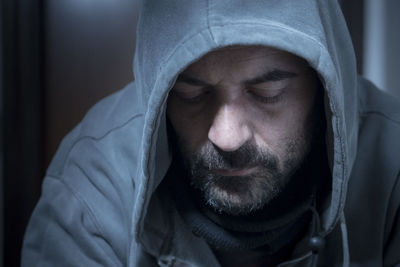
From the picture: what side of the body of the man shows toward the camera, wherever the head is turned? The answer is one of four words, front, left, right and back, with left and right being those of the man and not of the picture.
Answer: front
